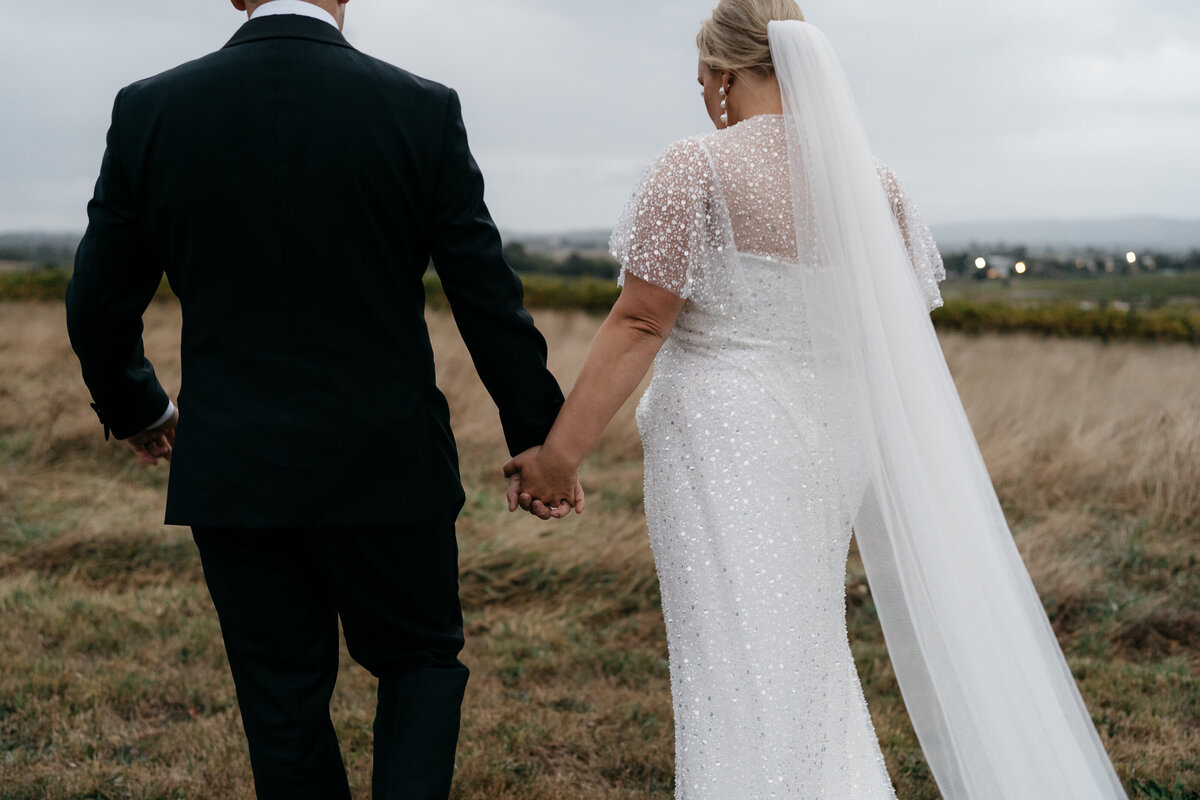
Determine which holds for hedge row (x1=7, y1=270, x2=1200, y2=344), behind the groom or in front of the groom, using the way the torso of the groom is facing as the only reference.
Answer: in front

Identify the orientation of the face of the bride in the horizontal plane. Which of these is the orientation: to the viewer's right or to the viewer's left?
to the viewer's left

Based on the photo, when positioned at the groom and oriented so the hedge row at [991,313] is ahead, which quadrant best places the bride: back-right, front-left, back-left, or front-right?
front-right

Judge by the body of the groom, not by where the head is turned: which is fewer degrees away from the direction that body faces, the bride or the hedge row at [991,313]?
the hedge row

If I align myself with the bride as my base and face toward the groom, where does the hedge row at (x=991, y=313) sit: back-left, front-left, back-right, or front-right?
back-right

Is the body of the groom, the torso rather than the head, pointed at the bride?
no

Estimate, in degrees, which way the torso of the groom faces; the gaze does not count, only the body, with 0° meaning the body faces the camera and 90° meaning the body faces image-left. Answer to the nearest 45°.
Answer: approximately 180°

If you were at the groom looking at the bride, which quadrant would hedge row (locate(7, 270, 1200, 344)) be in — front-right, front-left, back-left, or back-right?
front-left
